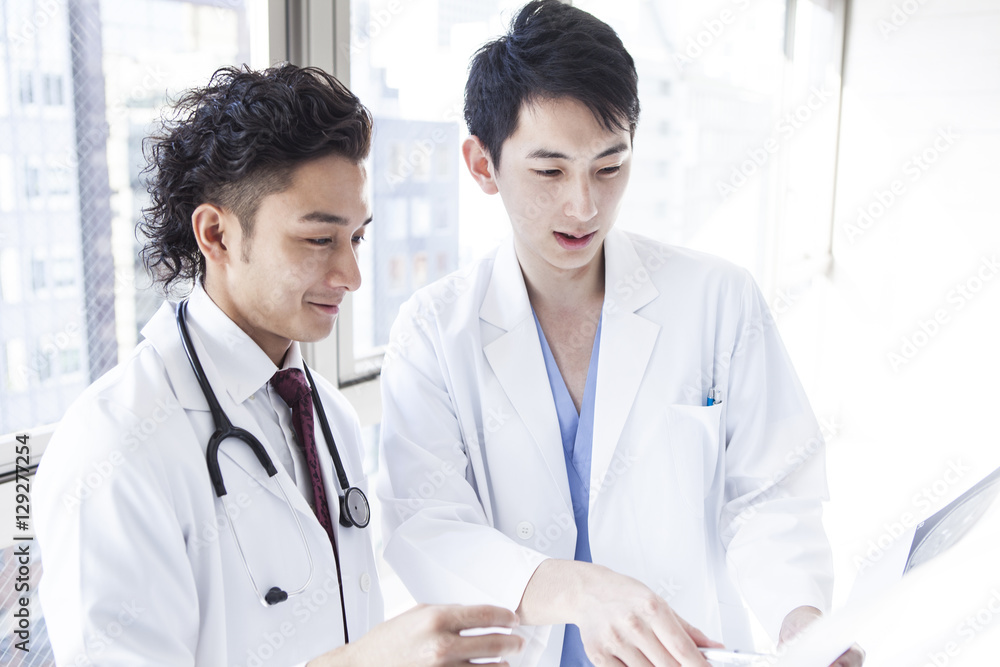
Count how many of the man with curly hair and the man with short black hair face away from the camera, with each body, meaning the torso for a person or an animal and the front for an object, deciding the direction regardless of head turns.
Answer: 0

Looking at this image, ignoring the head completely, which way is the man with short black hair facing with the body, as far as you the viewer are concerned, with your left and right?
facing the viewer
